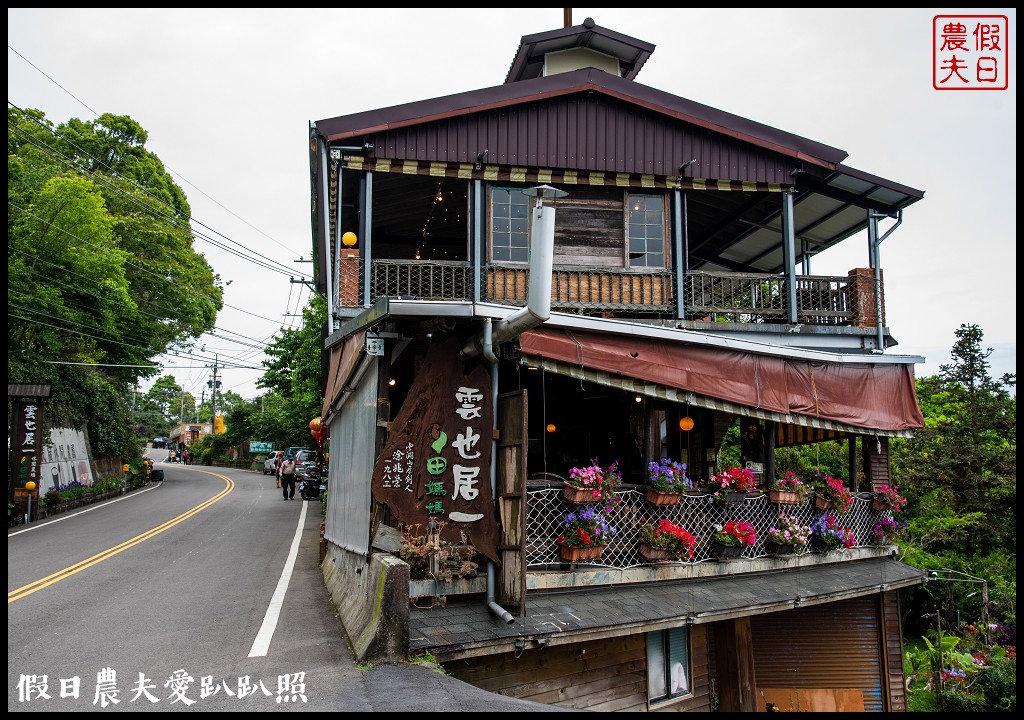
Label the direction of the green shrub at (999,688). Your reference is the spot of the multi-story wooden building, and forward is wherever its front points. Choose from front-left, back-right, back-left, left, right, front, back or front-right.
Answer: left

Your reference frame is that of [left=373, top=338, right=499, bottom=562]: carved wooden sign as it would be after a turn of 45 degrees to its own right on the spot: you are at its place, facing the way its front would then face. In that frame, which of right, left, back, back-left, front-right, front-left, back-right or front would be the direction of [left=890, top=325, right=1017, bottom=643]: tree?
back

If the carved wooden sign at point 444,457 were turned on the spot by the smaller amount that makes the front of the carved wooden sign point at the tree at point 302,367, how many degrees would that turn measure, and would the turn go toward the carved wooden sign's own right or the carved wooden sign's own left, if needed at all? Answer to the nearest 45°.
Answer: approximately 180°
